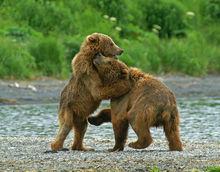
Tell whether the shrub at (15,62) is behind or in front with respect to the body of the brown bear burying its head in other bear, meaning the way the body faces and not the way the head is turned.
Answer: in front

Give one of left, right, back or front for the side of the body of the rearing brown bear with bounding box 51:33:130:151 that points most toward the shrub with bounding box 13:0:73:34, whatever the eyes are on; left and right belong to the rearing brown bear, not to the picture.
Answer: left

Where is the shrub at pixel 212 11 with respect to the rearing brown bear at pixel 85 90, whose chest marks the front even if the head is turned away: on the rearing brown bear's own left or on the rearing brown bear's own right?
on the rearing brown bear's own left

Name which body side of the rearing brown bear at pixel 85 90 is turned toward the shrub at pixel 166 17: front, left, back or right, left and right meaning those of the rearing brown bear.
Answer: left

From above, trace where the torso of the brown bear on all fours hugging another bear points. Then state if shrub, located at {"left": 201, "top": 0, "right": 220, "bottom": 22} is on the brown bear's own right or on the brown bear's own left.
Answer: on the brown bear's own right

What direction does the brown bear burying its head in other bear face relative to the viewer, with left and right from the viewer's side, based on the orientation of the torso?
facing away from the viewer and to the left of the viewer

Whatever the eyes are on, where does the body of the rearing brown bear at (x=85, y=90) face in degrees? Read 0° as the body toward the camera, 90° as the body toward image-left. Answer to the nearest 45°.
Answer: approximately 270°

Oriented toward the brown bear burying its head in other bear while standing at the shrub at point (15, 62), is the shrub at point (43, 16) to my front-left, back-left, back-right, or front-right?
back-left

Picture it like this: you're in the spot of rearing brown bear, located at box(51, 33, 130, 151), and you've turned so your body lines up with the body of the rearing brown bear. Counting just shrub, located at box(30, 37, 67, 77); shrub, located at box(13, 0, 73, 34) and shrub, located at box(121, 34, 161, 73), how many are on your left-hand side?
3

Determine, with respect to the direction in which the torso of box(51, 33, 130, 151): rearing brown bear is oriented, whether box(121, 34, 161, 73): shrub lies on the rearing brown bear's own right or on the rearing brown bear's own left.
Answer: on the rearing brown bear's own left

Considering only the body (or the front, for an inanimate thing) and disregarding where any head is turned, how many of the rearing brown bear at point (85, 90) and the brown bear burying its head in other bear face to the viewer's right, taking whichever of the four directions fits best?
1

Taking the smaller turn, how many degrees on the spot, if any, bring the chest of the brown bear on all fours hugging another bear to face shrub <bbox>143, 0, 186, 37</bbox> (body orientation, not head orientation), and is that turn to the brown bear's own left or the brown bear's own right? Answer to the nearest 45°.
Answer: approximately 45° to the brown bear's own right

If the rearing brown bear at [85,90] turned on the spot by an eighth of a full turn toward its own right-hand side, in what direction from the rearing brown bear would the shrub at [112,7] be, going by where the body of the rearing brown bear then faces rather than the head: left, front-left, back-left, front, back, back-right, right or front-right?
back-left
